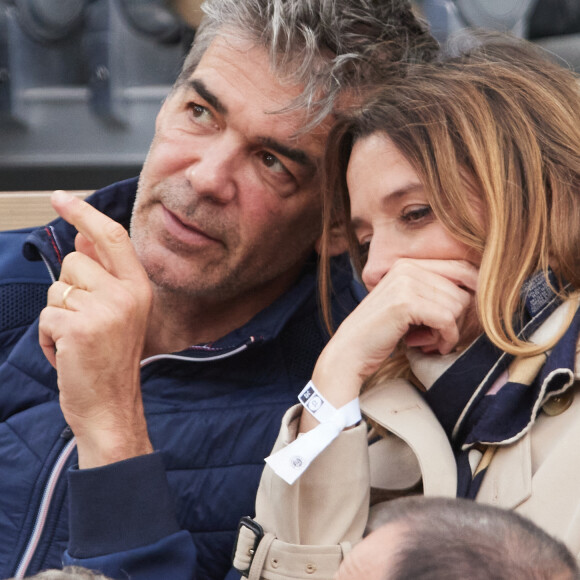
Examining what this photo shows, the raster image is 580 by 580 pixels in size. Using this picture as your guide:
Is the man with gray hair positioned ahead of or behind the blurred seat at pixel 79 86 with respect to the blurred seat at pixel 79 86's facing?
ahead

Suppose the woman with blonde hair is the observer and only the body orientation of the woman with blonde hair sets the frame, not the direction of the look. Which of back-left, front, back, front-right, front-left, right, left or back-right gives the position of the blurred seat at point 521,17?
back-right

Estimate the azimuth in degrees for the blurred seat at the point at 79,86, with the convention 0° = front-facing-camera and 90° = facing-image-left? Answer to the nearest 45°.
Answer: approximately 0°

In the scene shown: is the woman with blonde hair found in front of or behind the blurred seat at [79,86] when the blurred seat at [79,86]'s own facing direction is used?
in front

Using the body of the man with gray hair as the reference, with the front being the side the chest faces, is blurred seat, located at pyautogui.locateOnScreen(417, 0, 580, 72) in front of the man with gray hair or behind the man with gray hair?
behind

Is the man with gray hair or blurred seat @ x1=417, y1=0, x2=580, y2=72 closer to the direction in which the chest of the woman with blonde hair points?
the man with gray hair

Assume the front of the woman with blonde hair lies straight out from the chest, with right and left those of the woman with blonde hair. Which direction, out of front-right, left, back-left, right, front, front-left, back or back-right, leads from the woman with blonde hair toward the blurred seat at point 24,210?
right

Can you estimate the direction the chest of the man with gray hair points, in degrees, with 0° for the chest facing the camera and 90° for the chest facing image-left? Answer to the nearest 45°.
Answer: approximately 45°

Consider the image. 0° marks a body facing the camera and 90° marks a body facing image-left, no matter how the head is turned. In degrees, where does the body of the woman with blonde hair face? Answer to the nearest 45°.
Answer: approximately 45°

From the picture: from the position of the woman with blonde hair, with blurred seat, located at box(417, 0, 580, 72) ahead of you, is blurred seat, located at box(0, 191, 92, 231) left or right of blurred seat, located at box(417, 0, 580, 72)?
left

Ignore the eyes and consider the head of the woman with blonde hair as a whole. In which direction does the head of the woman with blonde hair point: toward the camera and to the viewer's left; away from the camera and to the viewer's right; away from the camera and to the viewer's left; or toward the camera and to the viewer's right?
toward the camera and to the viewer's left
